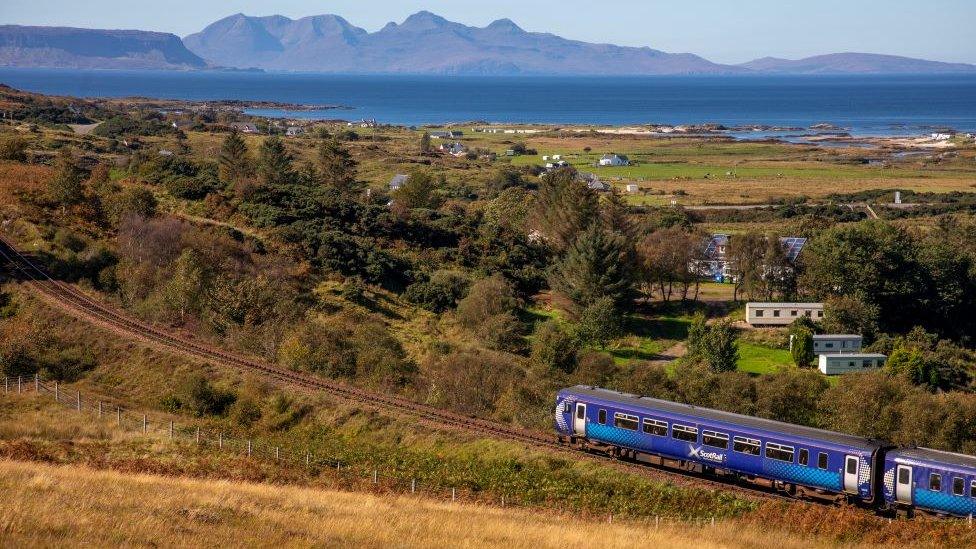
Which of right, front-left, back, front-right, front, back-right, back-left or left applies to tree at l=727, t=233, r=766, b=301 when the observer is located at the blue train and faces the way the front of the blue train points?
right

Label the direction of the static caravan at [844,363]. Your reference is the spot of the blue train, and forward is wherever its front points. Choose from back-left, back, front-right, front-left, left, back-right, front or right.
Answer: right

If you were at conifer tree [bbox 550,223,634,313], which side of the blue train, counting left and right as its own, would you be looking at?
right

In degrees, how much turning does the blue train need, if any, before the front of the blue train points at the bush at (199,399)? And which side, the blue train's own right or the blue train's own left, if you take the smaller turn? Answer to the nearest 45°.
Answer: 0° — it already faces it

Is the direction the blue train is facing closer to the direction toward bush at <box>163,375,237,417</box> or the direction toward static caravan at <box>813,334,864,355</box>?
the bush

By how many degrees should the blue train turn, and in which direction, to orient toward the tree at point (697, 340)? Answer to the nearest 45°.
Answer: approximately 90° to its right

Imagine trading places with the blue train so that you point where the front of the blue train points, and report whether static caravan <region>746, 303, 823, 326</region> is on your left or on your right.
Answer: on your right

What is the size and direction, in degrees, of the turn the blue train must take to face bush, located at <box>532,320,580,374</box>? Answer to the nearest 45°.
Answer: approximately 45° to its right

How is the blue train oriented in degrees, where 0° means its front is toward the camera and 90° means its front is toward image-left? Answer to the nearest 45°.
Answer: approximately 90°

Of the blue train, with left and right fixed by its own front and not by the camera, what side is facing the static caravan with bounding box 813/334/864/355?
right

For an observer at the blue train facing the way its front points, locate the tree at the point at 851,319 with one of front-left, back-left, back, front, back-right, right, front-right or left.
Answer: right
